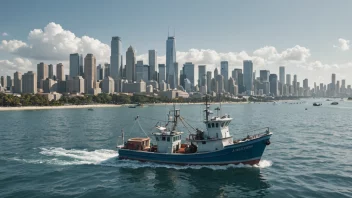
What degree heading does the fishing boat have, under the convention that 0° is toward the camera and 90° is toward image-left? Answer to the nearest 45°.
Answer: approximately 270°
